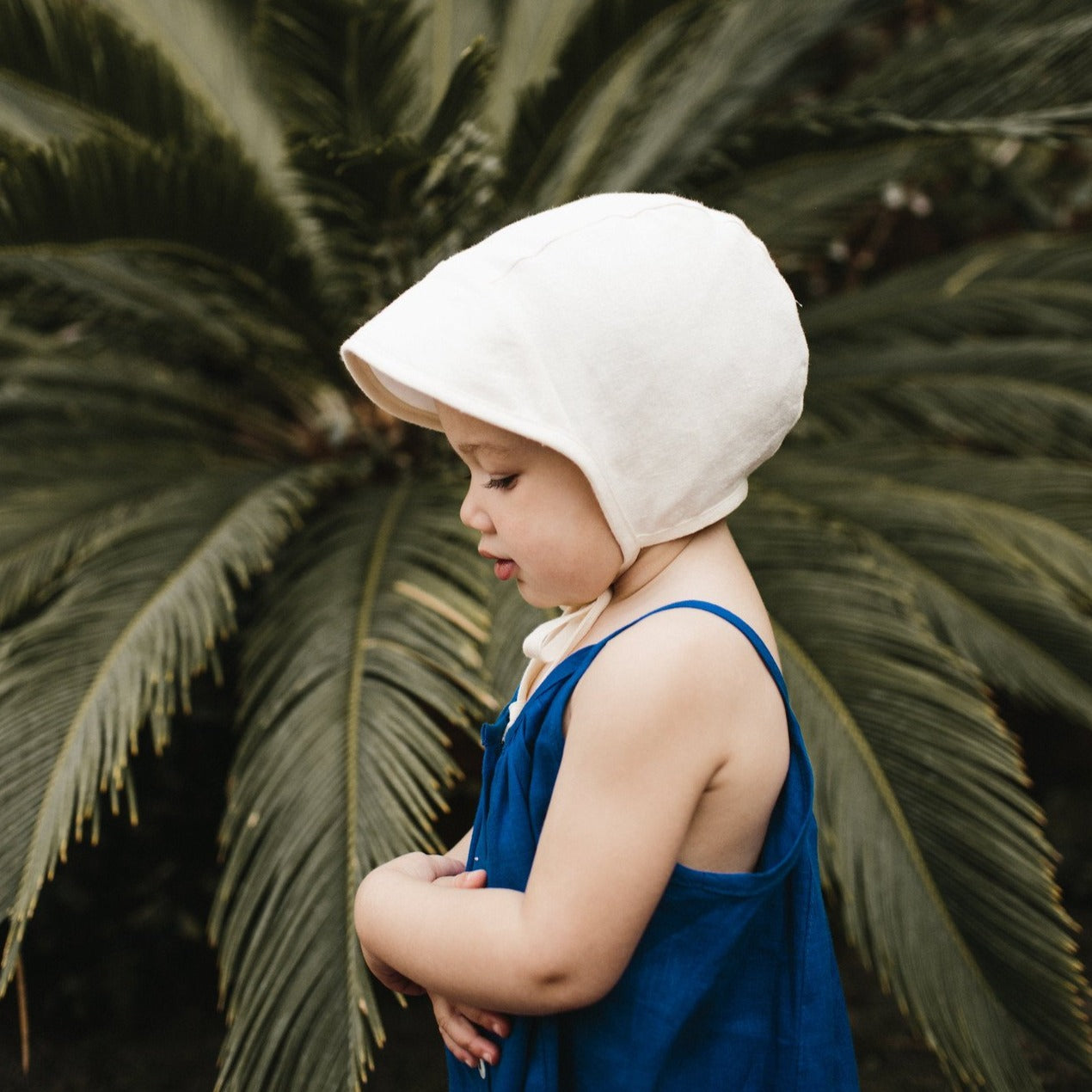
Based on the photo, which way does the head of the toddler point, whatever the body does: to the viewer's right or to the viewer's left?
to the viewer's left

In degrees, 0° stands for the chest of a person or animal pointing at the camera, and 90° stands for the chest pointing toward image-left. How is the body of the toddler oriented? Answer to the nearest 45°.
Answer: approximately 90°

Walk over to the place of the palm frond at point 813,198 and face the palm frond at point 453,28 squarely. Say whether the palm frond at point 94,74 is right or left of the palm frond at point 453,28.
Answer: left

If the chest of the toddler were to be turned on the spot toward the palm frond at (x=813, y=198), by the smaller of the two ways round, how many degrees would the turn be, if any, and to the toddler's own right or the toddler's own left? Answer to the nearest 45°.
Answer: approximately 90° to the toddler's own right

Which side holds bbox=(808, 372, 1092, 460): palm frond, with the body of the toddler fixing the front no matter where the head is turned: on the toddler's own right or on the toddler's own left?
on the toddler's own right

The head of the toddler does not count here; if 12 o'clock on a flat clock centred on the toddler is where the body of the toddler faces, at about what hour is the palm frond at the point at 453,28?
The palm frond is roughly at 2 o'clock from the toddler.
